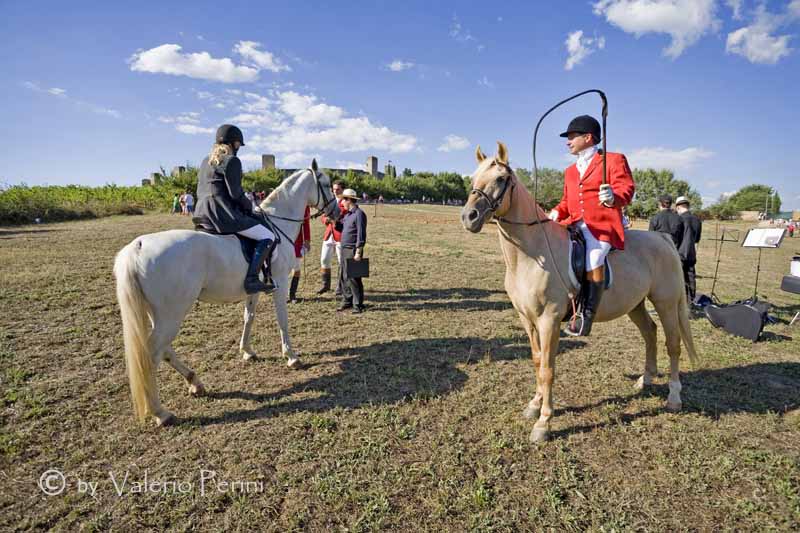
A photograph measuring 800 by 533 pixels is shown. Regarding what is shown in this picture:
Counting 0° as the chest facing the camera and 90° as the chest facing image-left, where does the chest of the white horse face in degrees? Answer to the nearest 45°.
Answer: approximately 225°

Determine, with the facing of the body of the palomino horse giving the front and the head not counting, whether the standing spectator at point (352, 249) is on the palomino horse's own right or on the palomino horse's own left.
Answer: on the palomino horse's own right

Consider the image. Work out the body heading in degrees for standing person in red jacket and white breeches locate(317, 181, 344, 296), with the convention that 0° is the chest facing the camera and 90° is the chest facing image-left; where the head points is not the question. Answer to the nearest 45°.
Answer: approximately 45°

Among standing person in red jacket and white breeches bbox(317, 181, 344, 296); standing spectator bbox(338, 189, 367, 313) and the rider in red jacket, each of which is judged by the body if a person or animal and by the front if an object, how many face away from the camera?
0

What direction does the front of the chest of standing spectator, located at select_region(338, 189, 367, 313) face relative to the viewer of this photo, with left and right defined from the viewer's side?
facing the viewer and to the left of the viewer

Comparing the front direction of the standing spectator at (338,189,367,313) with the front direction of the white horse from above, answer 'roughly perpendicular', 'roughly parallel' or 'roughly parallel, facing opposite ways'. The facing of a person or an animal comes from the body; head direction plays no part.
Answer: roughly parallel, facing opposite ways

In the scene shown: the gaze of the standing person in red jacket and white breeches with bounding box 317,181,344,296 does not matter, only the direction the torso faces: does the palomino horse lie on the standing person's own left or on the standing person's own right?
on the standing person's own left

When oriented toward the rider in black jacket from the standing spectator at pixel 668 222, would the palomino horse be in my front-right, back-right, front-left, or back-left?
front-left

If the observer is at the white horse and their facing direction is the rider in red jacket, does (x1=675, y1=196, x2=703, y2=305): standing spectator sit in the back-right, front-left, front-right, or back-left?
front-left

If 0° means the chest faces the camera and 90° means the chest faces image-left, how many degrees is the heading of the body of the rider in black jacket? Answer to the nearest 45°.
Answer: approximately 225°

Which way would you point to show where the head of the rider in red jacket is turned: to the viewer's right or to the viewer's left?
to the viewer's left

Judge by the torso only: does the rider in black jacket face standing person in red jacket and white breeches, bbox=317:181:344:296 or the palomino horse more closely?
the standing person in red jacket and white breeches
